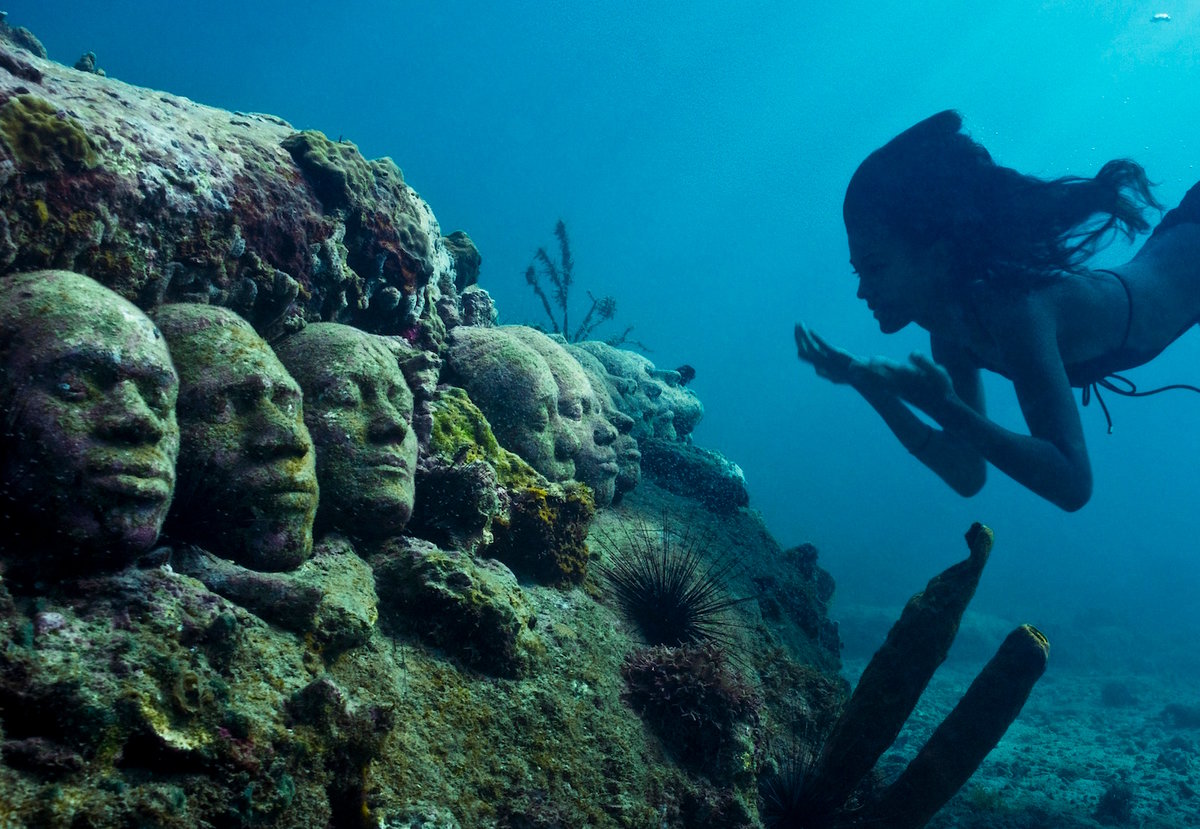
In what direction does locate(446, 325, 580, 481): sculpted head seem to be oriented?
to the viewer's right

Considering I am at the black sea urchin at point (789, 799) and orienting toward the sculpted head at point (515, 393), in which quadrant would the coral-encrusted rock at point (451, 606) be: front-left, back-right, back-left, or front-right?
front-left

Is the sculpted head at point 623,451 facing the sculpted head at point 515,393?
no

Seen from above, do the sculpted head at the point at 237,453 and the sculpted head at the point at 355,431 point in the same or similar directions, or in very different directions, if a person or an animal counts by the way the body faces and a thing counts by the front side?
same or similar directions

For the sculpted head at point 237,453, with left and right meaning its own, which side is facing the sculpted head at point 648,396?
left

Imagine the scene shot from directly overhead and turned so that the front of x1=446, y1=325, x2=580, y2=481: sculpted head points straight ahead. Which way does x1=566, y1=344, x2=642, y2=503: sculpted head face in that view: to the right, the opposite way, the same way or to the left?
the same way

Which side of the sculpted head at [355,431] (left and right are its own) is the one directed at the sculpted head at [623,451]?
left

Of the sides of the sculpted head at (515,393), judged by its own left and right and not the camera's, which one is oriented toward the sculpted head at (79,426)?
right

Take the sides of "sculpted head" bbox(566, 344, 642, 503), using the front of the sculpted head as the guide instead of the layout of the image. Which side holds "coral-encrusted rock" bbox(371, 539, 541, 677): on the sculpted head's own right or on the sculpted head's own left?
on the sculpted head's own right

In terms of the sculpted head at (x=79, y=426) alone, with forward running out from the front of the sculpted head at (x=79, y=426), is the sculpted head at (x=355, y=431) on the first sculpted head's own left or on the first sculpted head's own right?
on the first sculpted head's own left

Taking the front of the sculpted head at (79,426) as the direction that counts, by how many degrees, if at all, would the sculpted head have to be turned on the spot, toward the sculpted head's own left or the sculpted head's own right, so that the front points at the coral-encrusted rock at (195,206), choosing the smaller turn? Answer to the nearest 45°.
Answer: approximately 135° to the sculpted head's own left

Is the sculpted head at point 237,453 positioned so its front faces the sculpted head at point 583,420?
no

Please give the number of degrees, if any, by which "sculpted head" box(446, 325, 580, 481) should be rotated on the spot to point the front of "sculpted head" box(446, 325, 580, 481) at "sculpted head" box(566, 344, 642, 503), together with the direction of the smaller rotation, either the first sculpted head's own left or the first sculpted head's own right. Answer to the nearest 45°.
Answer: approximately 45° to the first sculpted head's own left

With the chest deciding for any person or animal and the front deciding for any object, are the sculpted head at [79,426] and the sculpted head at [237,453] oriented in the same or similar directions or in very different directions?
same or similar directions

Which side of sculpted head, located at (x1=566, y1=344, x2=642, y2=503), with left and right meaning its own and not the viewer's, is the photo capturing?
right

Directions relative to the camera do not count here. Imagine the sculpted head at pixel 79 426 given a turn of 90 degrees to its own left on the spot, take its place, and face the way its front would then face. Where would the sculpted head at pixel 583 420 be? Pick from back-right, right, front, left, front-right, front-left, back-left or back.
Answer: front

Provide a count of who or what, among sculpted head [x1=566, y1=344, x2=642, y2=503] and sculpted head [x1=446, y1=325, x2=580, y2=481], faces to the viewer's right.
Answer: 2
